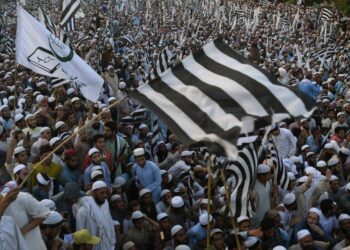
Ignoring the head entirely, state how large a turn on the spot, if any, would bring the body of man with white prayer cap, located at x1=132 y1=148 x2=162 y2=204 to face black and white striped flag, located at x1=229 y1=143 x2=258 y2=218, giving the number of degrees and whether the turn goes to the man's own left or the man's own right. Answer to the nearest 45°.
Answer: approximately 90° to the man's own left

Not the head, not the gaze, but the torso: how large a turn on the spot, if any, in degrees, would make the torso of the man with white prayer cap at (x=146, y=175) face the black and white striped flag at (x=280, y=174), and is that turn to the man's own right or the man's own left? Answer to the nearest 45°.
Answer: approximately 135° to the man's own left

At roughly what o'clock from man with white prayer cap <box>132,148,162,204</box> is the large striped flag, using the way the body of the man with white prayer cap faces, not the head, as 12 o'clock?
The large striped flag is roughly at 10 o'clock from the man with white prayer cap.

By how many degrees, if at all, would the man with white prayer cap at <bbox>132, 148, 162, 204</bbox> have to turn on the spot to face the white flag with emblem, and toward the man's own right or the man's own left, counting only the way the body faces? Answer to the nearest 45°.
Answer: approximately 90° to the man's own right

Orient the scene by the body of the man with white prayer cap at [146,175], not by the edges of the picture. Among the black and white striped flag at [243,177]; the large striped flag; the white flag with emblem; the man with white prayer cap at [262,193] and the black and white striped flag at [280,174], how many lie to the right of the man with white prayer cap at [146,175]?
1

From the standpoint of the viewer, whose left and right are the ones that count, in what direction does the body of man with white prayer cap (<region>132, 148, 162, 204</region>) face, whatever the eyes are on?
facing the viewer and to the left of the viewer

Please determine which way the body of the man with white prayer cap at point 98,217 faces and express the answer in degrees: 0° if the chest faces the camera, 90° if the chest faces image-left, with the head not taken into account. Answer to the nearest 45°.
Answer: approximately 315°

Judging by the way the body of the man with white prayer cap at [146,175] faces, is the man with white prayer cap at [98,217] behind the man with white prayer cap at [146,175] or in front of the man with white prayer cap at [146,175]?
in front

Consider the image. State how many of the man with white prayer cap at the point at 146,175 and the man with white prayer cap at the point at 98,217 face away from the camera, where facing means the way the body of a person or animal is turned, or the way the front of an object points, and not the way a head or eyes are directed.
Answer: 0

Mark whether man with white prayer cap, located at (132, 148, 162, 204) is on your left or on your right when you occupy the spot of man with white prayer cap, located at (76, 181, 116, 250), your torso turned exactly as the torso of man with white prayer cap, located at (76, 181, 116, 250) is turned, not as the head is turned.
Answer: on your left
